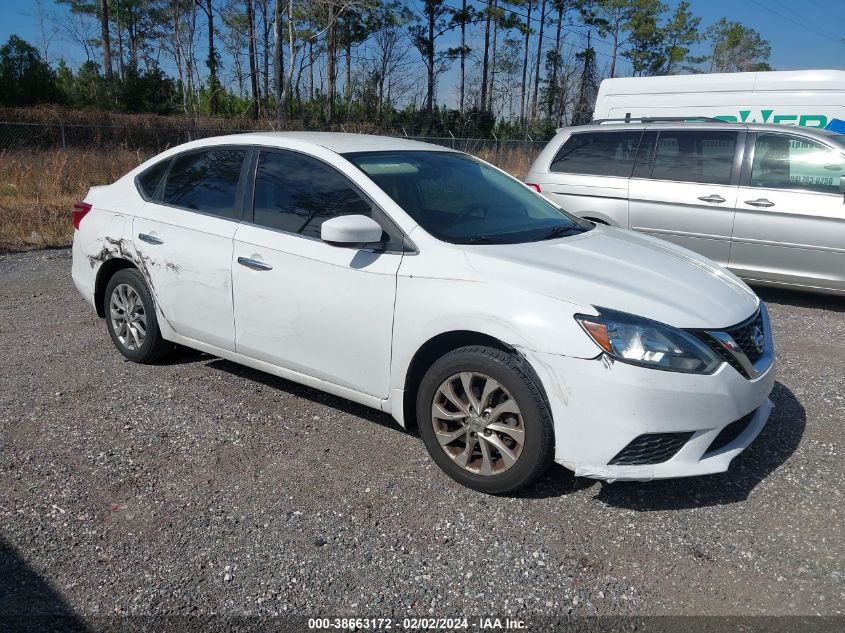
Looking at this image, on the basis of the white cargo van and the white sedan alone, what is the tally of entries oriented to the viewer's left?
0

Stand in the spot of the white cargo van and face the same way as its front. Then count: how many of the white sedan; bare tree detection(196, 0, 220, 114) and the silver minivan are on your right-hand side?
2

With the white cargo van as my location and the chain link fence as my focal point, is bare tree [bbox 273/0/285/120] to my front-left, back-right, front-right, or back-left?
front-right

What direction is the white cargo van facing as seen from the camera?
to the viewer's right

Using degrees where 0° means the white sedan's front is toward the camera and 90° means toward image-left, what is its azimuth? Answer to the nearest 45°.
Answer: approximately 315°

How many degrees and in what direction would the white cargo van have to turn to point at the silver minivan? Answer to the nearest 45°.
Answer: approximately 90° to its right

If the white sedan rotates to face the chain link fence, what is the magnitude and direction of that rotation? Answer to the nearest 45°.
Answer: approximately 180°

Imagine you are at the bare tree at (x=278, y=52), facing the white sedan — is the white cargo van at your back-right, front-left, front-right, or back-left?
front-left

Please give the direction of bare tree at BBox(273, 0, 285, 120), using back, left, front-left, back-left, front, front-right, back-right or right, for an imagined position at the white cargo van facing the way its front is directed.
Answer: back-left

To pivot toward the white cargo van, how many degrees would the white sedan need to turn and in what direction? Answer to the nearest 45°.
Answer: approximately 90° to its left

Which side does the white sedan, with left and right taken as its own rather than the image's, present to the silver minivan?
left
